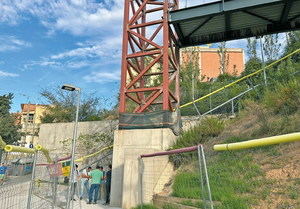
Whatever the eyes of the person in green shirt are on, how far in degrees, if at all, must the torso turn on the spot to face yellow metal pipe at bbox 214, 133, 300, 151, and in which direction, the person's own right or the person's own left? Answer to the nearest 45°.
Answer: approximately 180°
